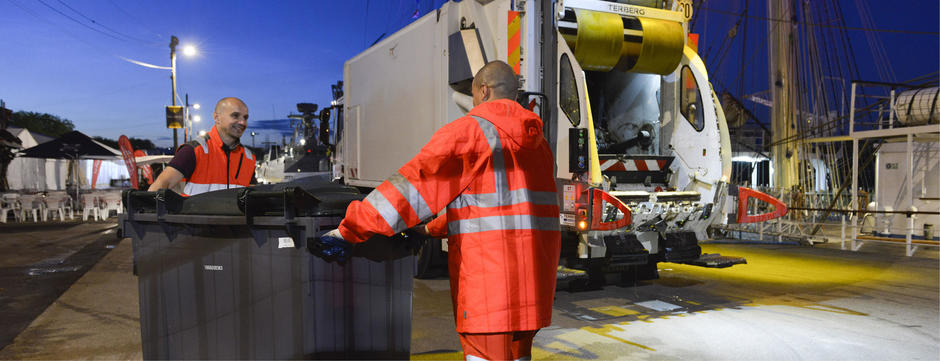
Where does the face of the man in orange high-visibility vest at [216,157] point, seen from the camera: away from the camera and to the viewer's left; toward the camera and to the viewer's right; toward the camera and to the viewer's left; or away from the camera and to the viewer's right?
toward the camera and to the viewer's right

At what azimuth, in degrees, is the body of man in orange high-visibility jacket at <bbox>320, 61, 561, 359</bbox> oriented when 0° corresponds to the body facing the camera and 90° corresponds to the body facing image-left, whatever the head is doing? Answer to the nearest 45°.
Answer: approximately 135°

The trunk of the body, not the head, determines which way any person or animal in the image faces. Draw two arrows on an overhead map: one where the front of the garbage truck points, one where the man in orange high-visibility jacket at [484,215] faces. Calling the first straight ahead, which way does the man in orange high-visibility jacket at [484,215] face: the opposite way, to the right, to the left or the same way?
the same way

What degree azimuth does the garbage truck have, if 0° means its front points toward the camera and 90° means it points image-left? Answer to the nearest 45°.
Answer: approximately 135°

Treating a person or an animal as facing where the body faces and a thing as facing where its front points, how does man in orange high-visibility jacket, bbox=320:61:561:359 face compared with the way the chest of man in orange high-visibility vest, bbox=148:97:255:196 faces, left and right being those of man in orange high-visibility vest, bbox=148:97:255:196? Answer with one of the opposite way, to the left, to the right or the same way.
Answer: the opposite way

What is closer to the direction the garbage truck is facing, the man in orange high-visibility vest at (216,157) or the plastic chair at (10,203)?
the plastic chair

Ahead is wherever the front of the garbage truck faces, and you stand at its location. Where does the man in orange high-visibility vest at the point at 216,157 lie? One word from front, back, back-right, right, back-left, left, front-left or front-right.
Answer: left

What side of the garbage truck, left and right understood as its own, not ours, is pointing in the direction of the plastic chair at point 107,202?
front

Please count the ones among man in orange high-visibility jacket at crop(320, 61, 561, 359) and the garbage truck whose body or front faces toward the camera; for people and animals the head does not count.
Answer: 0

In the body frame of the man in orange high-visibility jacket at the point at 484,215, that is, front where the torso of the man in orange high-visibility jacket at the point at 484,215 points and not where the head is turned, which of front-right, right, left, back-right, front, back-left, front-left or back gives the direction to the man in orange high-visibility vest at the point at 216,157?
front

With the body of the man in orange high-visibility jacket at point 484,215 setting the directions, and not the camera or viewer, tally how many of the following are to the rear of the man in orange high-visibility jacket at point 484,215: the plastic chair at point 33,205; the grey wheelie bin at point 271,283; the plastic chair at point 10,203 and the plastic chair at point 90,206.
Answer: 0

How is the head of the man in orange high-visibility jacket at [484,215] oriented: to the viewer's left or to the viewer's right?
to the viewer's left
